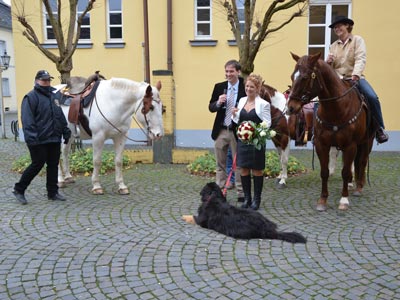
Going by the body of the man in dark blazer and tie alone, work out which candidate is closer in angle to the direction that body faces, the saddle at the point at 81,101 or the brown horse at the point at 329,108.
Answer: the brown horse

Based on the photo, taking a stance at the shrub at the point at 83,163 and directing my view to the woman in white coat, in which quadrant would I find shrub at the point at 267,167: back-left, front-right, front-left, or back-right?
front-left

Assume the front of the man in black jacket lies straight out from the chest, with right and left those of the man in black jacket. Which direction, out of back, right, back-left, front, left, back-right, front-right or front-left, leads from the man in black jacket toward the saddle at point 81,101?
left

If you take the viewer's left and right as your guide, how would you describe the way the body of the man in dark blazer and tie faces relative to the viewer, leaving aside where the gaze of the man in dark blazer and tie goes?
facing the viewer

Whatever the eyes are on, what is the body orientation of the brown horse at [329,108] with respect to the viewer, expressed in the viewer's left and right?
facing the viewer and to the left of the viewer

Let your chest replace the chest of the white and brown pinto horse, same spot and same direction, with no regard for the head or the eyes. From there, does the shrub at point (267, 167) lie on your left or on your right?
on your left

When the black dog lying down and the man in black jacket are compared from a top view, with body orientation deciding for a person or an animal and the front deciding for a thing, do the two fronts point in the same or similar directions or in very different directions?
very different directions

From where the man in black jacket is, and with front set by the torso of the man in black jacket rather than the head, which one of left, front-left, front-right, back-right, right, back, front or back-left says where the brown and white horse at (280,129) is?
front-left

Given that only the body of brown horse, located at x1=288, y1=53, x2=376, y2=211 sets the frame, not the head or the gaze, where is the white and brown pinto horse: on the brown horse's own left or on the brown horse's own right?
on the brown horse's own right

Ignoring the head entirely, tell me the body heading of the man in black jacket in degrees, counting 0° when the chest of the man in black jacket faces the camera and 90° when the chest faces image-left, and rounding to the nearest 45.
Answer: approximately 315°

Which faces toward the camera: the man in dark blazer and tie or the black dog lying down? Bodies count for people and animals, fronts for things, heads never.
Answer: the man in dark blazer and tie

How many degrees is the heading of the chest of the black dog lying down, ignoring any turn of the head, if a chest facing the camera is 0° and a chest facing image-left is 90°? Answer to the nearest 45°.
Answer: approximately 135°

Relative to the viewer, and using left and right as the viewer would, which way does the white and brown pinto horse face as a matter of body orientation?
facing the viewer and to the right of the viewer

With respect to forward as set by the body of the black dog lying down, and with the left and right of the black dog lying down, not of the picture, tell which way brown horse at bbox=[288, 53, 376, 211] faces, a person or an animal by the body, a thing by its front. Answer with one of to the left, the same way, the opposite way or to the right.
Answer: to the left

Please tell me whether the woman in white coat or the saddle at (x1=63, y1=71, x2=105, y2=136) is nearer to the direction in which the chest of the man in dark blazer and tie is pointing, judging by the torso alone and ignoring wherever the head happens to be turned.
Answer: the woman in white coat

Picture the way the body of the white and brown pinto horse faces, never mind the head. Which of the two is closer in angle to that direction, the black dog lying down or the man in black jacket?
the black dog lying down

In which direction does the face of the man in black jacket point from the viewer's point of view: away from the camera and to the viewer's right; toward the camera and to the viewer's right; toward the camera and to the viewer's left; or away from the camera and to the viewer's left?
toward the camera and to the viewer's right
